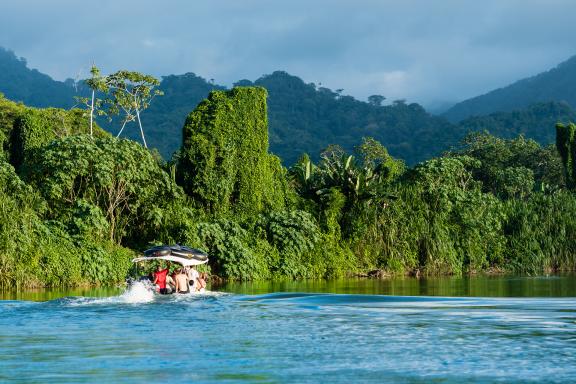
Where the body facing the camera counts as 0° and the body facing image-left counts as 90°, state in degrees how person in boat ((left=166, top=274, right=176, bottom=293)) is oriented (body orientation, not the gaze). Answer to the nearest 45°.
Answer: approximately 225°

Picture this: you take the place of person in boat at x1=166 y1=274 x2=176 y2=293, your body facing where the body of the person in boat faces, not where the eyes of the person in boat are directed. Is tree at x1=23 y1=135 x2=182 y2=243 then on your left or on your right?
on your left
